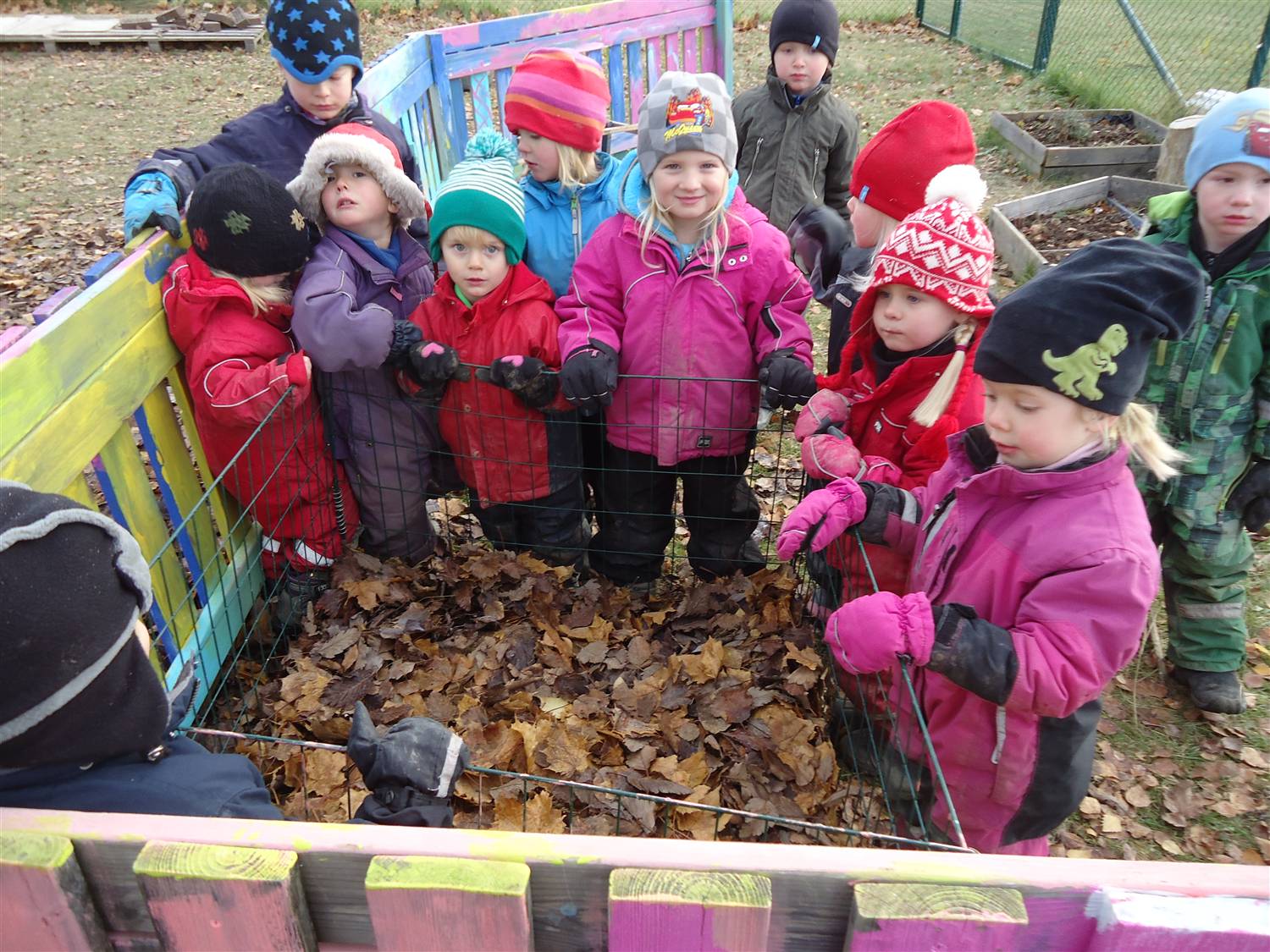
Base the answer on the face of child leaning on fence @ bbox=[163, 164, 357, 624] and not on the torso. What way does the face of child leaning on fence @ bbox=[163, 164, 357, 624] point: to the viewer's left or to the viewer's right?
to the viewer's right

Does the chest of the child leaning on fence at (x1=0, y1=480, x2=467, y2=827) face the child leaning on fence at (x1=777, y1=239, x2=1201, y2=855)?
no

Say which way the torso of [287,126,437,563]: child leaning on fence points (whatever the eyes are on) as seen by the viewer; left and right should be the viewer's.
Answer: facing the viewer and to the right of the viewer

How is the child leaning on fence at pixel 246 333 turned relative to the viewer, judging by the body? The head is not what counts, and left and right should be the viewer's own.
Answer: facing to the right of the viewer

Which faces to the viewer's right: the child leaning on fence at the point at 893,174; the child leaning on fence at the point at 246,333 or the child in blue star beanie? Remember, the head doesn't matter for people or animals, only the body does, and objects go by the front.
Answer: the child leaning on fence at the point at 246,333

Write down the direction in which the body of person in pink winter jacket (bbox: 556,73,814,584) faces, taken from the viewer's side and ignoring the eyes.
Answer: toward the camera

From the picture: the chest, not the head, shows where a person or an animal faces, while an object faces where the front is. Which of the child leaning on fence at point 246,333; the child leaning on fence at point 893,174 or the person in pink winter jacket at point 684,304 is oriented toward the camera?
the person in pink winter jacket at point 684,304

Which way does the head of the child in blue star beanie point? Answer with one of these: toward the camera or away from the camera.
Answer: toward the camera

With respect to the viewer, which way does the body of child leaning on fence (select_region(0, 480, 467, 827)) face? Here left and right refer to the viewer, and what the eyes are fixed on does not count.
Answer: facing away from the viewer and to the right of the viewer

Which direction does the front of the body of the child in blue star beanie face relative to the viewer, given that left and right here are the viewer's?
facing the viewer

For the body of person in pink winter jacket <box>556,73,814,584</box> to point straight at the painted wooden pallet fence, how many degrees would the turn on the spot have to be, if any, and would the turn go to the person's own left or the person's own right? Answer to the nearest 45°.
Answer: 0° — they already face it

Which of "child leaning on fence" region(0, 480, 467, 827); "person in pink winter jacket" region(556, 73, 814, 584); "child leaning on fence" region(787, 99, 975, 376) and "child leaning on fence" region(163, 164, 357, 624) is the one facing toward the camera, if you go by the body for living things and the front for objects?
"person in pink winter jacket" region(556, 73, 814, 584)

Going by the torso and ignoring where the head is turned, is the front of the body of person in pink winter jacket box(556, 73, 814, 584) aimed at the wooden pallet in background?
no
